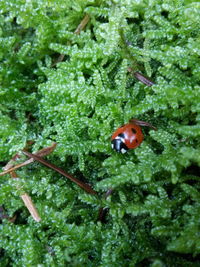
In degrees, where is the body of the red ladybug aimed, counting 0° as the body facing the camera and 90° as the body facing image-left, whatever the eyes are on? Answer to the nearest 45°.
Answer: approximately 45°
